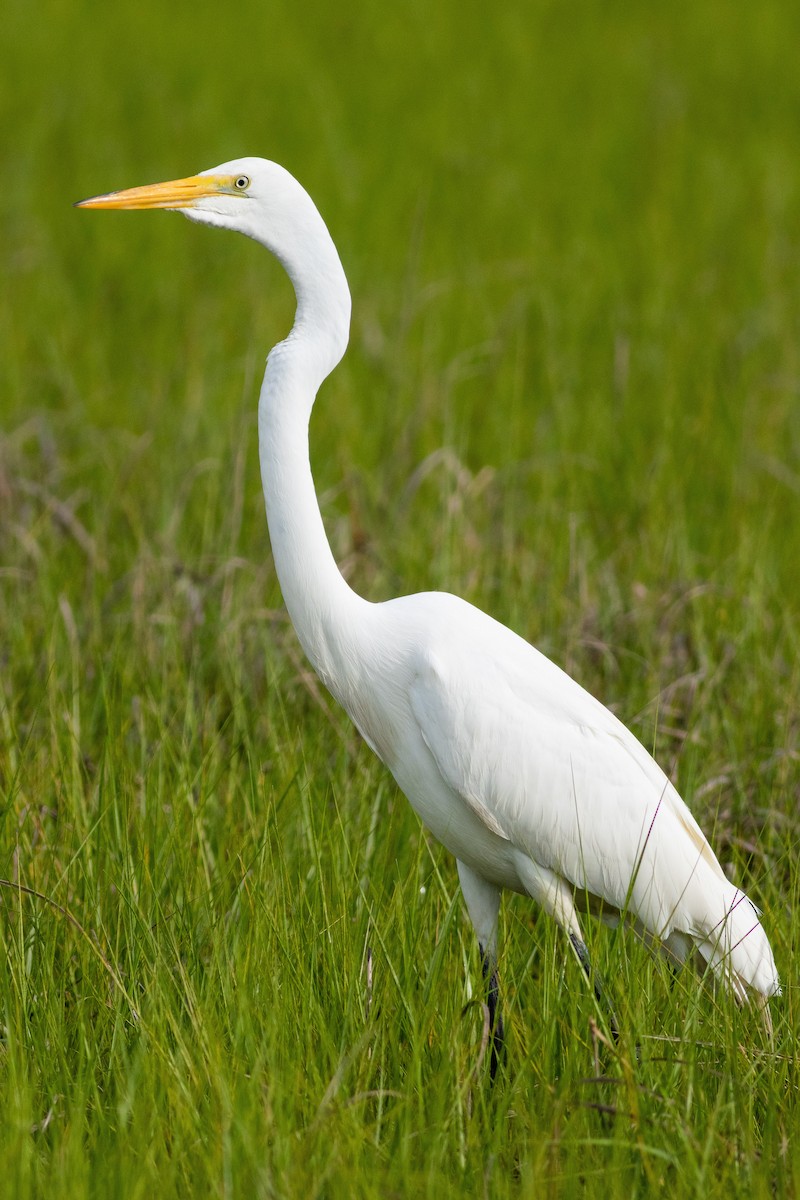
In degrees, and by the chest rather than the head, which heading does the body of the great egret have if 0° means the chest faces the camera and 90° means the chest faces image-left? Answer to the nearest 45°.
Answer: approximately 90°
